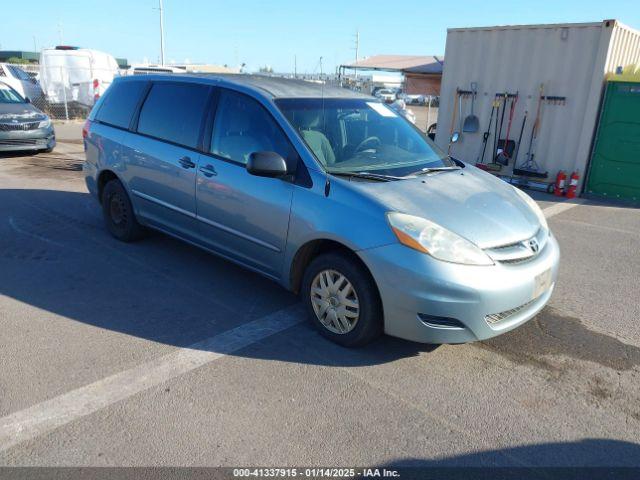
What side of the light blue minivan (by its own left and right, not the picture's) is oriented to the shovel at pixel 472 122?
left

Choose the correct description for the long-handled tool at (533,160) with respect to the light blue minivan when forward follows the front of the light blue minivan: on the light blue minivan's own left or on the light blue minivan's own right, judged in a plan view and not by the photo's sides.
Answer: on the light blue minivan's own left

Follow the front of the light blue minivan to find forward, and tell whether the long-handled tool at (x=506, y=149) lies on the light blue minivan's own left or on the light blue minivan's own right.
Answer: on the light blue minivan's own left

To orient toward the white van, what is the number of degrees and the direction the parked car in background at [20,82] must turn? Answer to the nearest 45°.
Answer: approximately 90° to its left

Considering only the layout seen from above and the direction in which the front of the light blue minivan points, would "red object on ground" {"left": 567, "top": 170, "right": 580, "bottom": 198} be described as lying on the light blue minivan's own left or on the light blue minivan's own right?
on the light blue minivan's own left
